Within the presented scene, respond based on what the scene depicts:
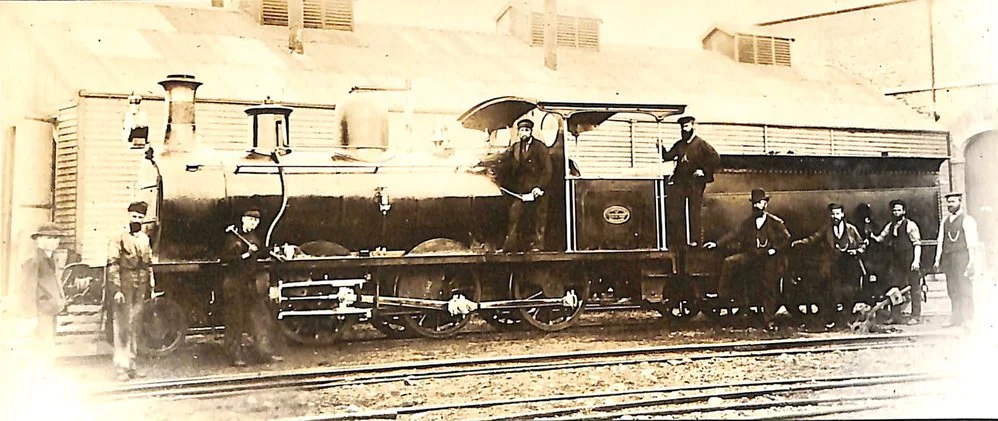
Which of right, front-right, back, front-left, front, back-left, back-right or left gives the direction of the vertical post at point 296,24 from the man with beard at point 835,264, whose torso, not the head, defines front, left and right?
back-right

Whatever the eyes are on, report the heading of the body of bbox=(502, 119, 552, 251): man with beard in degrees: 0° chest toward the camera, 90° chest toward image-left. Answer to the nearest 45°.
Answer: approximately 0°

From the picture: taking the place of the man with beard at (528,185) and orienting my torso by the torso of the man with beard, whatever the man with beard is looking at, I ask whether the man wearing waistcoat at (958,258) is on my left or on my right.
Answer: on my left

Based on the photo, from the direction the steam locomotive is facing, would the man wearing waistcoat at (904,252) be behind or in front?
behind

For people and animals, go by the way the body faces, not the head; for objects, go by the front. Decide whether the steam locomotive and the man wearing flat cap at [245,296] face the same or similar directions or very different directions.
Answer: very different directions

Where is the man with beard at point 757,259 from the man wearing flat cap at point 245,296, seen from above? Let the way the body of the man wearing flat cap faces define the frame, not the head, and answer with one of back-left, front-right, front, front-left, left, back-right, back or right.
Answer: front-left

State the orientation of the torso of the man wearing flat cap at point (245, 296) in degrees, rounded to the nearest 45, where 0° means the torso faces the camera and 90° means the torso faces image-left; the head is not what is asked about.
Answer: approximately 315°

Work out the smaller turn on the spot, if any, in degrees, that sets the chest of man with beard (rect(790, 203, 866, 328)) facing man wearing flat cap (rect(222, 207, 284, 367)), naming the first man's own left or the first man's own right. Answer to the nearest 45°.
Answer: approximately 45° to the first man's own right

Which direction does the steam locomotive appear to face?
to the viewer's left
